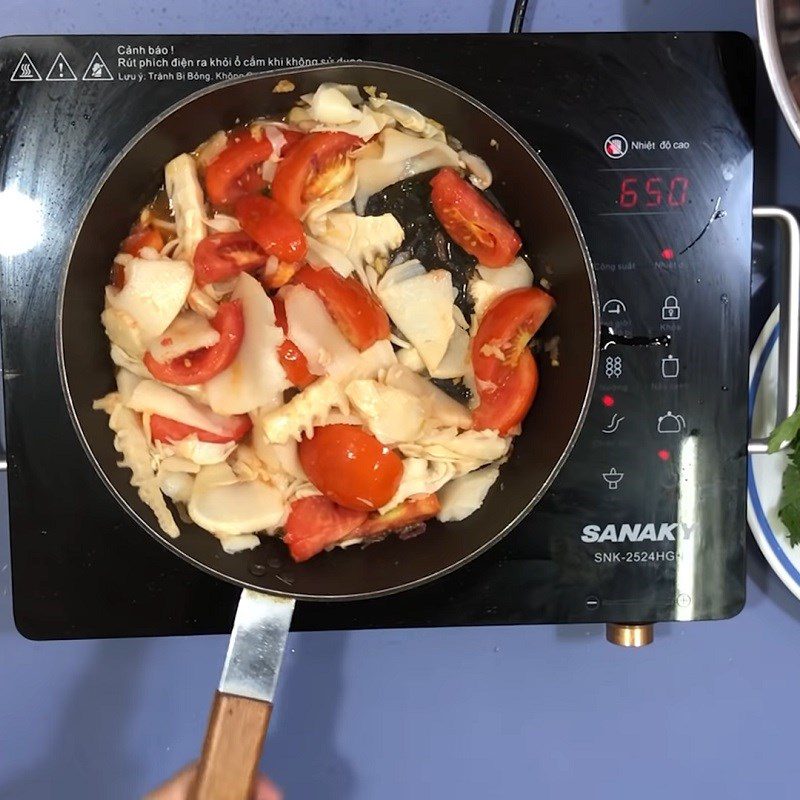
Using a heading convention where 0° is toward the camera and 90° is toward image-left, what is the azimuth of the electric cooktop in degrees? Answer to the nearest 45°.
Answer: approximately 0°
